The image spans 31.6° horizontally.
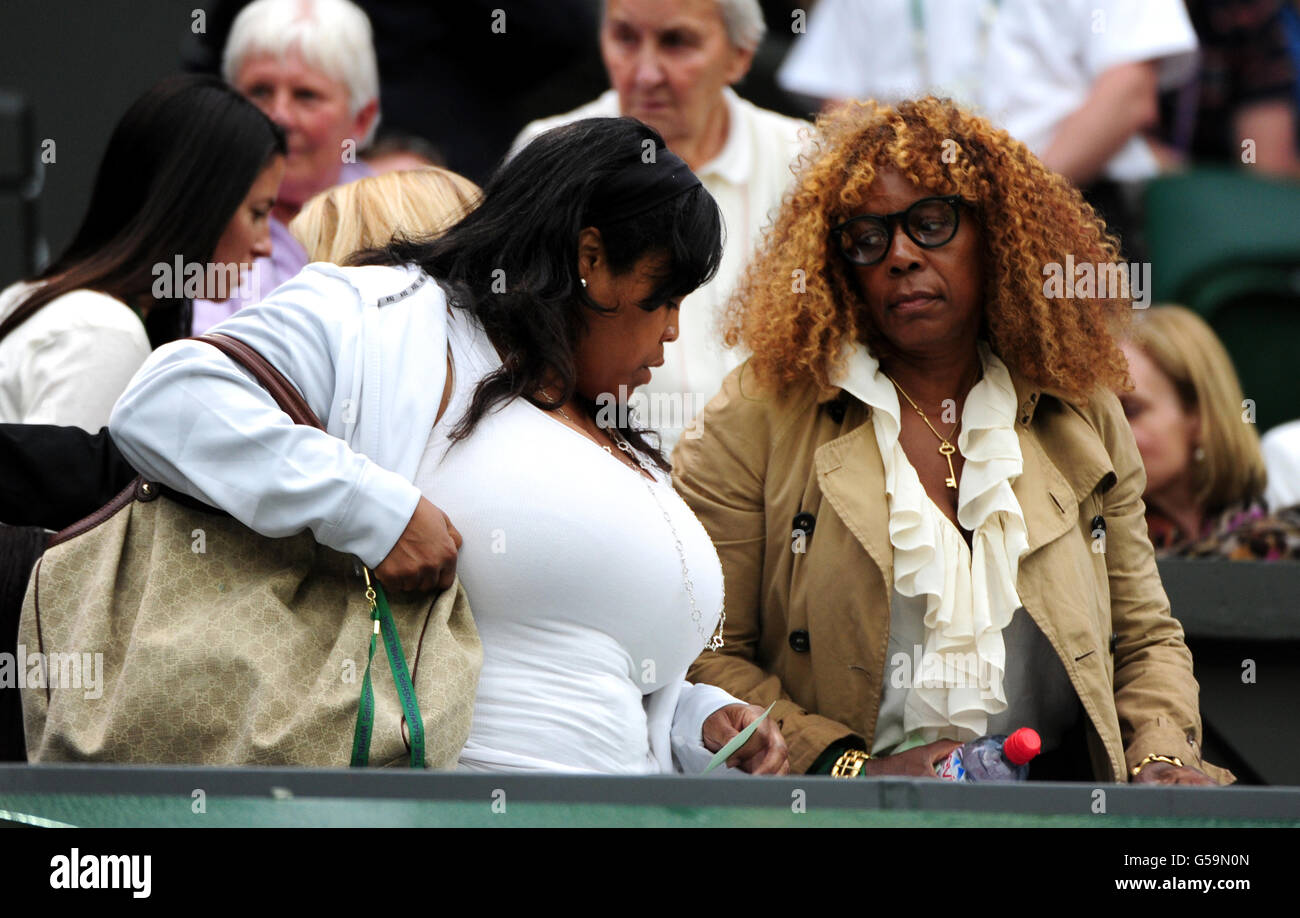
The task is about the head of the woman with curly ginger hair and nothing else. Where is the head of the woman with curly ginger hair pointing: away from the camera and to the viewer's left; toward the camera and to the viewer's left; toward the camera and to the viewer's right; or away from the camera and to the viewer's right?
toward the camera and to the viewer's left

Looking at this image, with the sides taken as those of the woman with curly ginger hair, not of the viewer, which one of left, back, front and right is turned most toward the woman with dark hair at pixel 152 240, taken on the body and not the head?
right

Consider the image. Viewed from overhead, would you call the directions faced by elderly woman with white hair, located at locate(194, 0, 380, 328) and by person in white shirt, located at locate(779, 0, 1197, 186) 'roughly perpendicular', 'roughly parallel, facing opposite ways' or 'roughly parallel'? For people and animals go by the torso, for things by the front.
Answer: roughly parallel

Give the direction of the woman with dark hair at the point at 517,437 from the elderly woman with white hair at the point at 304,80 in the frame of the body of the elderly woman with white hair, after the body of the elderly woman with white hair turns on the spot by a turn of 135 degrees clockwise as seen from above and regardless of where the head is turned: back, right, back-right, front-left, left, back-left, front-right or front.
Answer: back

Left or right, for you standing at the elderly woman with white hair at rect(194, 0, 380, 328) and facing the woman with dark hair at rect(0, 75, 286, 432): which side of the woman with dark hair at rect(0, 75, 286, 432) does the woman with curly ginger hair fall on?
left

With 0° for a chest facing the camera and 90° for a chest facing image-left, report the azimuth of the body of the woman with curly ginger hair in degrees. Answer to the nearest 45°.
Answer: approximately 0°

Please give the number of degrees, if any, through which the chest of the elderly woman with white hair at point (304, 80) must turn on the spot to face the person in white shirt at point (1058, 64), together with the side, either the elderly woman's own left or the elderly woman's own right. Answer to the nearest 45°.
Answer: approximately 135° to the elderly woman's own left

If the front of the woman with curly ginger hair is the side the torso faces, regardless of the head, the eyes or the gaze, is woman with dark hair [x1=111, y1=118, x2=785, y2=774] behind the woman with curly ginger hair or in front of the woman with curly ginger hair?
in front

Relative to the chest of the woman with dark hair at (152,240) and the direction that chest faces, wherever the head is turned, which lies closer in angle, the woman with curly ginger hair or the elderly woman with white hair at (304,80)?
the woman with curly ginger hair

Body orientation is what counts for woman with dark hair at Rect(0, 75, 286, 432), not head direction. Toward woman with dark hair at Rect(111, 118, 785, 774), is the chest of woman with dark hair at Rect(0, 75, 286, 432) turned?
no

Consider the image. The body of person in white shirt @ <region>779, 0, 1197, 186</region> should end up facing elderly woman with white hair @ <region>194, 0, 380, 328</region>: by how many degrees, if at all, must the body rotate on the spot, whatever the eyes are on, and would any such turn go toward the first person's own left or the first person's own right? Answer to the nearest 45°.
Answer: approximately 45° to the first person's own right

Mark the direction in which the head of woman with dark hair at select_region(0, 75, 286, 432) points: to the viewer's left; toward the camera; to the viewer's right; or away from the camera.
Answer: to the viewer's right

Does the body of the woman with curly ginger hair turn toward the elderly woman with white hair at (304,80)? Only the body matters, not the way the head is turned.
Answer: no

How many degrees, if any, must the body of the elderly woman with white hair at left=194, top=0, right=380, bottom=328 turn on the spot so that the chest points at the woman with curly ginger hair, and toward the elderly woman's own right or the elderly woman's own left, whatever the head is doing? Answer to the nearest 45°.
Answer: approximately 90° to the elderly woman's own left

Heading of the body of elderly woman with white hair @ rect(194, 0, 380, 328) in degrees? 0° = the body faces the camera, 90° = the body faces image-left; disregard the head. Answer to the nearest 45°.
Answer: approximately 45°
